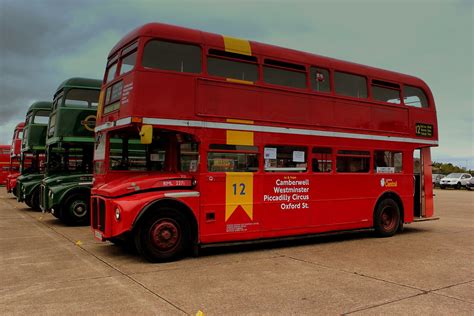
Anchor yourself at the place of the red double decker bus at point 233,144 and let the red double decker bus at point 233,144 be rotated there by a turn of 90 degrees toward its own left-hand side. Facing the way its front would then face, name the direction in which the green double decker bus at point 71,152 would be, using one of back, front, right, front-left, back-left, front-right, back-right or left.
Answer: back

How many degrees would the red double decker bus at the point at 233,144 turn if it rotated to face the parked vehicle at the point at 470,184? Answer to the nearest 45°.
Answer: approximately 180°

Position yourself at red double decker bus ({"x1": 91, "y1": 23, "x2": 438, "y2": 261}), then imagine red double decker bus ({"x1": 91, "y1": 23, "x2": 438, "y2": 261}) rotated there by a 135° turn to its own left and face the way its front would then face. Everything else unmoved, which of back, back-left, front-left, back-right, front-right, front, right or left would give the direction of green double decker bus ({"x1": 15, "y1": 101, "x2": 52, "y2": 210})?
back-left

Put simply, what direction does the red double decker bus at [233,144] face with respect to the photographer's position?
facing the viewer and to the left of the viewer

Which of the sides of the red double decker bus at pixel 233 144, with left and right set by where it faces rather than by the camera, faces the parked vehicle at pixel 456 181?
back
